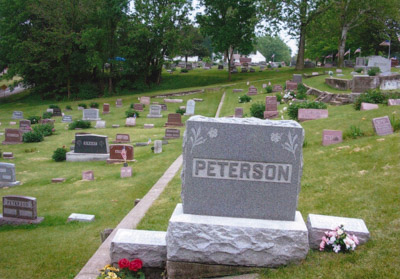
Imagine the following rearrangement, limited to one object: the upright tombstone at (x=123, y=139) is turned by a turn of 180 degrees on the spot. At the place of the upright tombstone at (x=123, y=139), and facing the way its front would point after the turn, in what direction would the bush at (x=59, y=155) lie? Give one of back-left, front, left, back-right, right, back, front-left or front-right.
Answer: back-left

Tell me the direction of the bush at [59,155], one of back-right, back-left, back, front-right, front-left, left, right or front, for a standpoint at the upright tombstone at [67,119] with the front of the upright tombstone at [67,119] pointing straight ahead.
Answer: front

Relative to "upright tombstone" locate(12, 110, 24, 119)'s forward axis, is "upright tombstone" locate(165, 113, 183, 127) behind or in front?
in front

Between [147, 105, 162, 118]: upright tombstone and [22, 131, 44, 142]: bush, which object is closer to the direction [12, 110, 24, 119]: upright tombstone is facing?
the bush

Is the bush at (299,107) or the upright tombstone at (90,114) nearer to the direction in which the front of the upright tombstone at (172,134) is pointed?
the bush

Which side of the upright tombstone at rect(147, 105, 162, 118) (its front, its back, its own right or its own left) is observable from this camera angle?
front

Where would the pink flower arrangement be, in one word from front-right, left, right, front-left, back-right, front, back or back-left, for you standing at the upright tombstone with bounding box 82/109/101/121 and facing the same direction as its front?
front

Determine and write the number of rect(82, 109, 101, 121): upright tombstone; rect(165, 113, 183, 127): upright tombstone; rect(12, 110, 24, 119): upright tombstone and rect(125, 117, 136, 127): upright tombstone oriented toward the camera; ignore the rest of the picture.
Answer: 4

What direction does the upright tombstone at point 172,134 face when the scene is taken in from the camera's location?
facing the viewer

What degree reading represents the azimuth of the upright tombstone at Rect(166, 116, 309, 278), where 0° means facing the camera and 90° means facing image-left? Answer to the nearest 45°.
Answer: approximately 0°

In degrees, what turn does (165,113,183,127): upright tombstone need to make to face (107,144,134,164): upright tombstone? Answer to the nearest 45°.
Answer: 0° — it already faces it

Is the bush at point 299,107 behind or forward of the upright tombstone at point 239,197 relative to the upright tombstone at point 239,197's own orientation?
behind

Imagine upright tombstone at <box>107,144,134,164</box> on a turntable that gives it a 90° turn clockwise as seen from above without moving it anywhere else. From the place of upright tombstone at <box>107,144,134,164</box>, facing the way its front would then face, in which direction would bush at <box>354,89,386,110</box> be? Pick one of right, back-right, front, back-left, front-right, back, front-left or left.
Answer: back

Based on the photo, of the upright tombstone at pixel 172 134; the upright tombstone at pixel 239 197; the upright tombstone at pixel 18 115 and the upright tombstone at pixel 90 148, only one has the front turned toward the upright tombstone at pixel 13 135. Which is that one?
the upright tombstone at pixel 18 115

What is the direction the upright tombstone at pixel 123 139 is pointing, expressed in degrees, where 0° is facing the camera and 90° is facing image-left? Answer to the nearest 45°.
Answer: approximately 0°

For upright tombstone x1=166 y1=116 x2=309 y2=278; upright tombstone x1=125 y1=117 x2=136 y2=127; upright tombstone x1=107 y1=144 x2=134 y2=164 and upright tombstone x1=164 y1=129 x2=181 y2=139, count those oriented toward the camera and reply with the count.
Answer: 4
